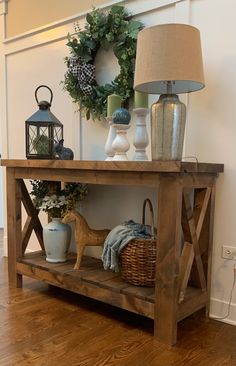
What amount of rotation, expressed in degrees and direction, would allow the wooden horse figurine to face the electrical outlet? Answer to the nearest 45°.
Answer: approximately 180°

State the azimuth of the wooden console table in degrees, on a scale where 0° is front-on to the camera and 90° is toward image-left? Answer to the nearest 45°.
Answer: approximately 45°

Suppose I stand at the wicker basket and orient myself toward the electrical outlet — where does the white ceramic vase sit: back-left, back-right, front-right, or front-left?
back-left

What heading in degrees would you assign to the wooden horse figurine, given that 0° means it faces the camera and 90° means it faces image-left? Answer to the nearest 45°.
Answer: approximately 90°
